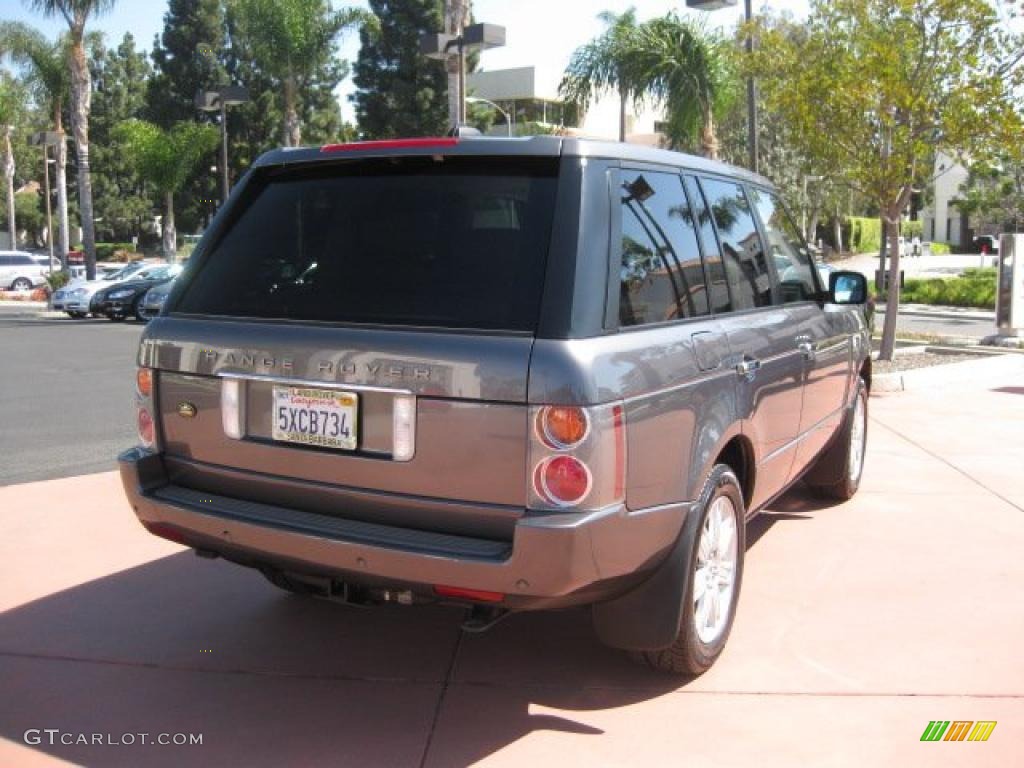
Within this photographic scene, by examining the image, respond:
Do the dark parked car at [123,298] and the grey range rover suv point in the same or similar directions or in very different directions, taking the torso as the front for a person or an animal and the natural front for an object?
very different directions

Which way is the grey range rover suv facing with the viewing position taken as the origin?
facing away from the viewer and to the right of the viewer

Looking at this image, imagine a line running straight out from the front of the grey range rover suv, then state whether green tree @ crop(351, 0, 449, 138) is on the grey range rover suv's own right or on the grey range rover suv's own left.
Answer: on the grey range rover suv's own left

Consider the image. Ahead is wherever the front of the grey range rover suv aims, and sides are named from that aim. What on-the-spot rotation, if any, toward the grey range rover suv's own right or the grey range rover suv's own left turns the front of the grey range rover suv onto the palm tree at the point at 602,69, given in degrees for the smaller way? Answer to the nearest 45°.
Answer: approximately 45° to the grey range rover suv's own left

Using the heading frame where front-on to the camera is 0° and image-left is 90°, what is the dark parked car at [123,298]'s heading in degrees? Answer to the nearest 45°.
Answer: approximately 45°

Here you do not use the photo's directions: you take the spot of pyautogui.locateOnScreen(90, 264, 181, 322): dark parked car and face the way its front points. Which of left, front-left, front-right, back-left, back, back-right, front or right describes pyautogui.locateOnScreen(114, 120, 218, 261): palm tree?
back-right

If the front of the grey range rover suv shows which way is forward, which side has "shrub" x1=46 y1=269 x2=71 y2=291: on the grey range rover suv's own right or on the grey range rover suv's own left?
on the grey range rover suv's own left

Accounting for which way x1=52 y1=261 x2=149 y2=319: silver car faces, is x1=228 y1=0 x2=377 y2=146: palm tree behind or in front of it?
behind

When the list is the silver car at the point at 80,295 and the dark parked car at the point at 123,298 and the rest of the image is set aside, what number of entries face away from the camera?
0

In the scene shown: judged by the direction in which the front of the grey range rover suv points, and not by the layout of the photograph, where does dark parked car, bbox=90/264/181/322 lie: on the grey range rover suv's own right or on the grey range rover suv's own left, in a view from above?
on the grey range rover suv's own left
